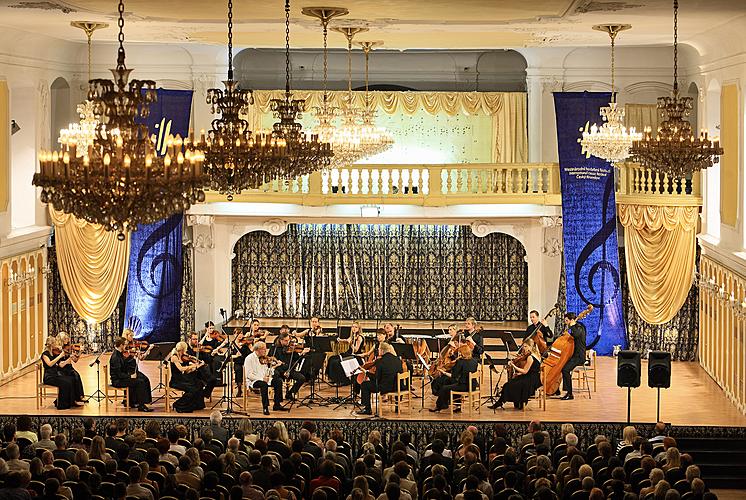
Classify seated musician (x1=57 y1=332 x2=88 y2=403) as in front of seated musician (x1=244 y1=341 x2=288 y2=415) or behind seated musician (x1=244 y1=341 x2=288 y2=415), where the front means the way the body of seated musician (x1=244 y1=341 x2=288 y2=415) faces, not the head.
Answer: behind

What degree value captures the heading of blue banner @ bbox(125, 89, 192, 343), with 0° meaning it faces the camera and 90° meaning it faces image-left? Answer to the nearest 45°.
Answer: approximately 0°

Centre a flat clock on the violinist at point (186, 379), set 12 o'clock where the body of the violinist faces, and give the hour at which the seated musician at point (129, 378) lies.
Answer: The seated musician is roughly at 5 o'clock from the violinist.

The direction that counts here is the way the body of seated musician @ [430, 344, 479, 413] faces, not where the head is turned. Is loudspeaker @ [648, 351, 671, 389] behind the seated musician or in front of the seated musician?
behind

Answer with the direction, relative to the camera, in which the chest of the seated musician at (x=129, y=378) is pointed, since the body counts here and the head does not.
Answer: to the viewer's right

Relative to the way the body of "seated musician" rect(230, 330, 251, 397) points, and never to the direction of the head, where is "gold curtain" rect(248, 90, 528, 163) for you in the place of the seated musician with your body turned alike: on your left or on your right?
on your left

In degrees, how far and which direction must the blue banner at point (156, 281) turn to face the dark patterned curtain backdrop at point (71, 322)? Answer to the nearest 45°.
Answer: approximately 90° to its right

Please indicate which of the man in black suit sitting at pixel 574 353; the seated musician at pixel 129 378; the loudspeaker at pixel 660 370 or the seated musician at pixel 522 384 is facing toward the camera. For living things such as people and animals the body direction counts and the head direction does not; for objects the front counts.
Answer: the loudspeaker

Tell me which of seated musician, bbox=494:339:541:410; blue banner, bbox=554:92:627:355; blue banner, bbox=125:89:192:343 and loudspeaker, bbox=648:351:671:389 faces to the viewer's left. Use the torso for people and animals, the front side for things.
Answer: the seated musician

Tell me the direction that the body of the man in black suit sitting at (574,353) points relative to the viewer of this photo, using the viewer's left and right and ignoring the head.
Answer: facing to the left of the viewer

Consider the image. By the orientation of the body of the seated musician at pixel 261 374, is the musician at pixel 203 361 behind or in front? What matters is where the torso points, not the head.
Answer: behind

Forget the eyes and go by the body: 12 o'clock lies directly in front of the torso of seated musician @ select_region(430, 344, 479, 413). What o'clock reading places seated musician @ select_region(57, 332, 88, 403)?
seated musician @ select_region(57, 332, 88, 403) is roughly at 12 o'clock from seated musician @ select_region(430, 344, 479, 413).

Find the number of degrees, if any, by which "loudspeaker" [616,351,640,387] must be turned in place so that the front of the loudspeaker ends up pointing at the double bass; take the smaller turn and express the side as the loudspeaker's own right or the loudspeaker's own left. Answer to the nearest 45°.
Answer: approximately 135° to the loudspeaker's own right

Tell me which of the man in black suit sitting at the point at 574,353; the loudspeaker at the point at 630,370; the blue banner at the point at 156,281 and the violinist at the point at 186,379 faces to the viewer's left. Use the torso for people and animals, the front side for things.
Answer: the man in black suit sitting

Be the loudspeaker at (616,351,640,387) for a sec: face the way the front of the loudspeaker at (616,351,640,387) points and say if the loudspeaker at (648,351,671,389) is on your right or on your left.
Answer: on your left
